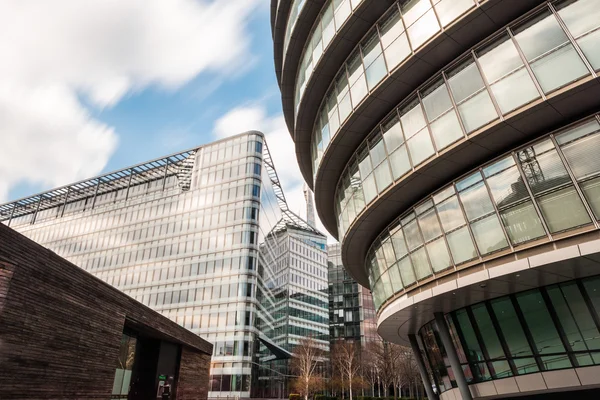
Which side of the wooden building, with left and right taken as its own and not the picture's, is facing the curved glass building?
front

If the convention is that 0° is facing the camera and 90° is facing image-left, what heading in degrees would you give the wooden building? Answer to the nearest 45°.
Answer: approximately 315°
